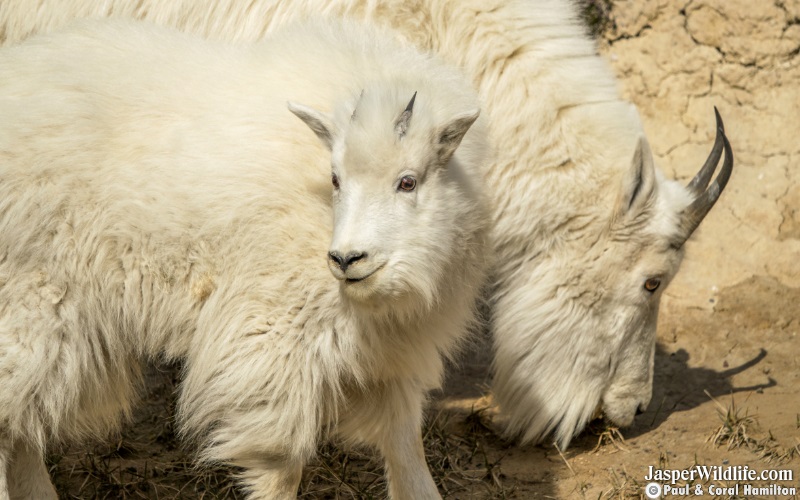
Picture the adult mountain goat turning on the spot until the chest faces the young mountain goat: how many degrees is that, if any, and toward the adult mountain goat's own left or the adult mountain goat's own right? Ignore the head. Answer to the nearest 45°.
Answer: approximately 135° to the adult mountain goat's own right

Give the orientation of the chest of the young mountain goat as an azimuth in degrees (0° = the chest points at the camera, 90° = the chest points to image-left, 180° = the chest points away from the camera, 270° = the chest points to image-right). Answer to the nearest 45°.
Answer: approximately 315°

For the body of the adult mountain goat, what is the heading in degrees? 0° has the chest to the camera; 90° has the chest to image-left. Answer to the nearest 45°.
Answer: approximately 270°
